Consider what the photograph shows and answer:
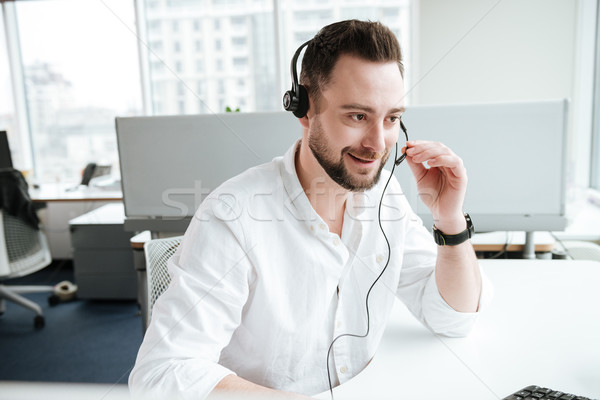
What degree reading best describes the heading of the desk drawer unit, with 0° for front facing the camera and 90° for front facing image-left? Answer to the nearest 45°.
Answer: approximately 0°

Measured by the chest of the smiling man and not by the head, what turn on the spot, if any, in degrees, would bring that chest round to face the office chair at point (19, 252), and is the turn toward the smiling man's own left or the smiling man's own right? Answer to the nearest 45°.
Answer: approximately 180°

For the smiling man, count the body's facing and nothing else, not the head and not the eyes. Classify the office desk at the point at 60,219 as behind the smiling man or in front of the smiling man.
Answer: behind

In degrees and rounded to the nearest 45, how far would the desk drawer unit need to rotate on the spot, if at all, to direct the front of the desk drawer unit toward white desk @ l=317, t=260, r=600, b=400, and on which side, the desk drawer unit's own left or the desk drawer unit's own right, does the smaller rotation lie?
0° — it already faces it
